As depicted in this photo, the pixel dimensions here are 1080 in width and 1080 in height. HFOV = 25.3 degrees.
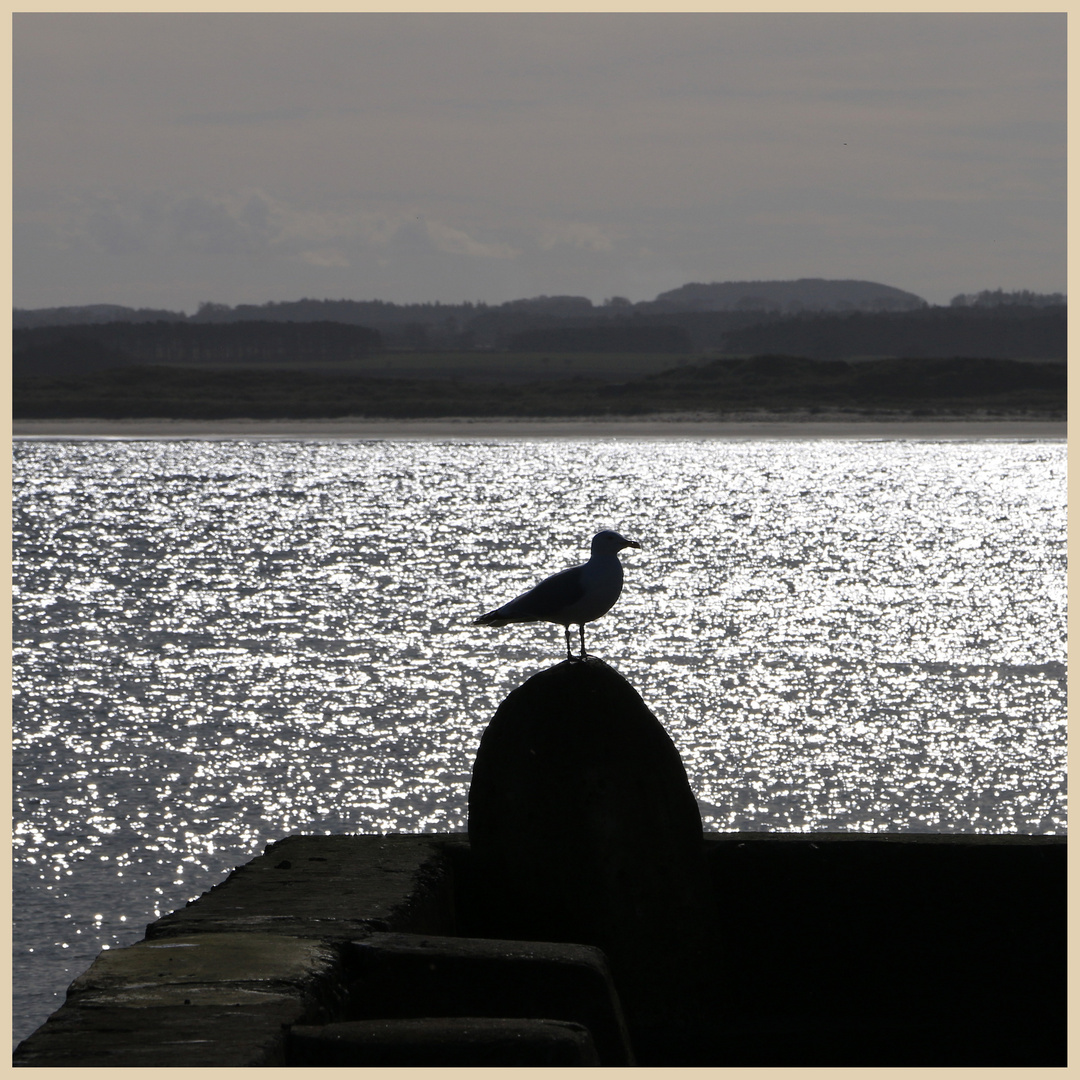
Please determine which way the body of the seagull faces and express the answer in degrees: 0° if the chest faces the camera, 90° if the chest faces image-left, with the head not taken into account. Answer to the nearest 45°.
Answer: approximately 270°

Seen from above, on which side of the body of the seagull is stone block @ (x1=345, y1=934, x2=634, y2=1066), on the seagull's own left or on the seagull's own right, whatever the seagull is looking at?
on the seagull's own right

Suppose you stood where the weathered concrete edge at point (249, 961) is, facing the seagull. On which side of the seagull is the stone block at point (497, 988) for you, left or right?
right

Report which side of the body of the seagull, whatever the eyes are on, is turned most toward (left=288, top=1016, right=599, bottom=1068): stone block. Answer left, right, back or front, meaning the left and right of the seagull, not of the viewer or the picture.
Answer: right

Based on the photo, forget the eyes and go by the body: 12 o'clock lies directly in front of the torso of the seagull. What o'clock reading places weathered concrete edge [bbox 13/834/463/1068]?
The weathered concrete edge is roughly at 4 o'clock from the seagull.
